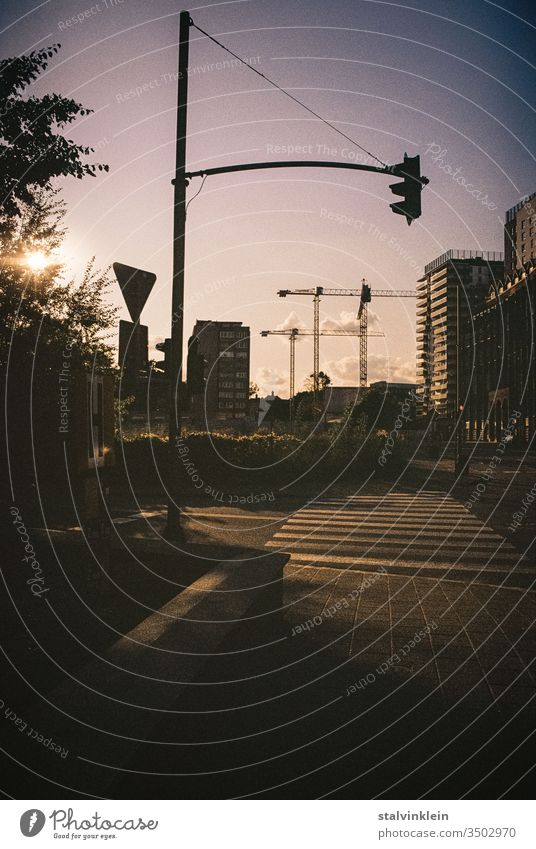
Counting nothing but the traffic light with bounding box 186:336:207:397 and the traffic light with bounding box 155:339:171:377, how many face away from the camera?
1

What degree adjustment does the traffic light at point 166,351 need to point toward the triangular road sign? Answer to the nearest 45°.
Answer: approximately 90° to its left

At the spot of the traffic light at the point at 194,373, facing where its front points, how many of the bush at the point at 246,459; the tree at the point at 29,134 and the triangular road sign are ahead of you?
1

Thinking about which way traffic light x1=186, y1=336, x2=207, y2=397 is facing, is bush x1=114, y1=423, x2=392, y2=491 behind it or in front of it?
in front

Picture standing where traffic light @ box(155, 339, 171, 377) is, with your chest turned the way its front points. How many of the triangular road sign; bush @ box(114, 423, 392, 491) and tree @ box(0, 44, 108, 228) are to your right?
1
